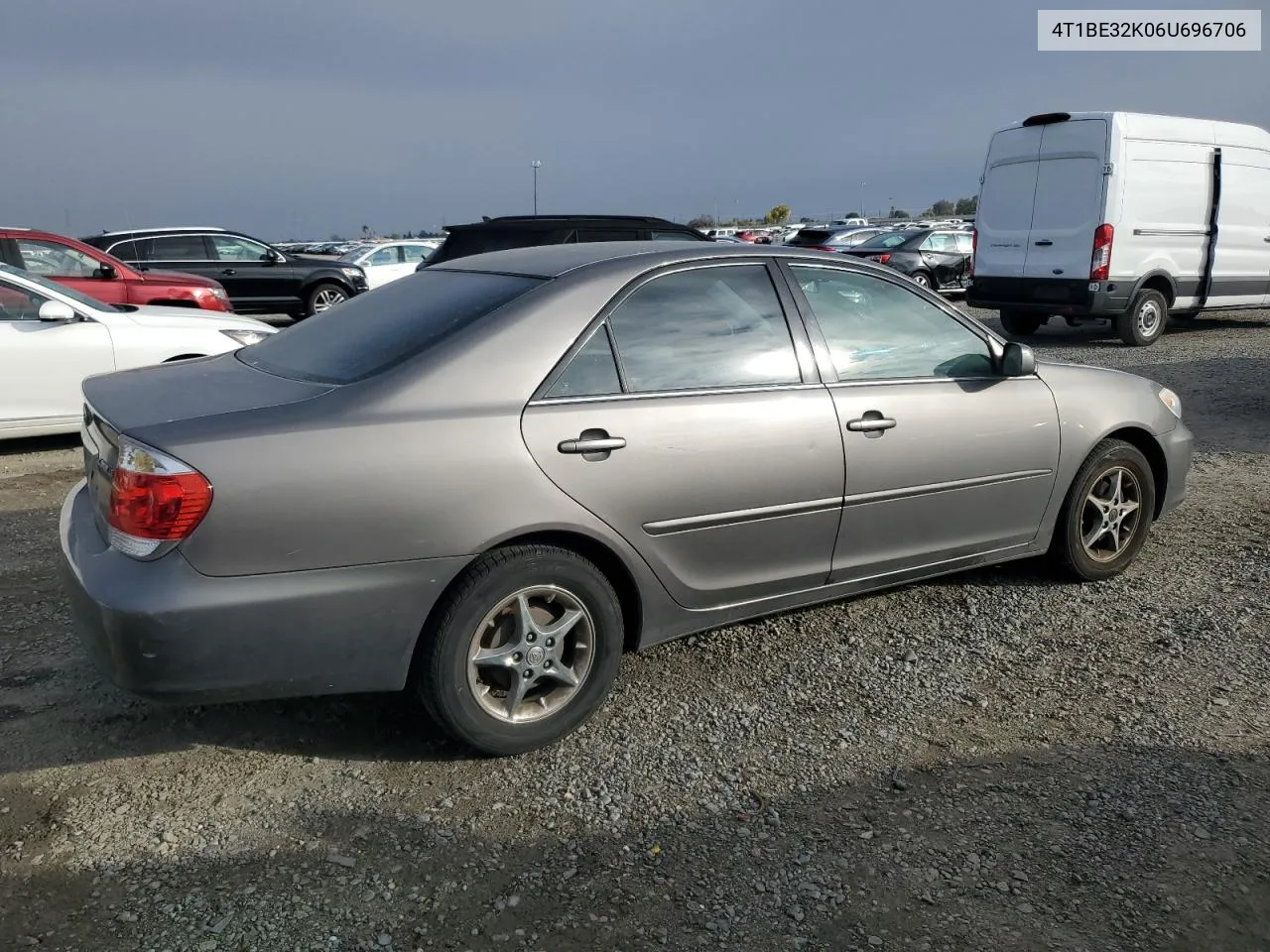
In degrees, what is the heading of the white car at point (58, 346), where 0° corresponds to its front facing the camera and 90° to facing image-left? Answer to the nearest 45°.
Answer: approximately 270°

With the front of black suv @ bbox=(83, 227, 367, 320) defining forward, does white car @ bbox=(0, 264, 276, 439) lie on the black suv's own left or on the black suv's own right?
on the black suv's own right

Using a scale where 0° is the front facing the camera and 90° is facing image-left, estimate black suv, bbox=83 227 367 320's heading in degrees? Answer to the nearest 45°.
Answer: approximately 270°

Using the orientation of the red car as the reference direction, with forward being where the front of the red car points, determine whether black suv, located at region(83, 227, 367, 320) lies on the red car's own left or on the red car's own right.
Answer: on the red car's own left

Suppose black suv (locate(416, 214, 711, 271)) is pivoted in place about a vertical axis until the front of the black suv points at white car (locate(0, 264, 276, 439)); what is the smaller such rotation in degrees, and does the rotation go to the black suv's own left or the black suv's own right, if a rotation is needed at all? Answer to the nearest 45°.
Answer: approximately 135° to the black suv's own right

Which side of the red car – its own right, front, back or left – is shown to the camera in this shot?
right

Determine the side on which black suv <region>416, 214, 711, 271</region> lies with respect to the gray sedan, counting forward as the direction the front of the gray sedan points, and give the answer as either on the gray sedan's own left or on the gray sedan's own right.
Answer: on the gray sedan's own left

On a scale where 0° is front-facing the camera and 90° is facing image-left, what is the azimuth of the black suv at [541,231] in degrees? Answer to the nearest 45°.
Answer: approximately 270°

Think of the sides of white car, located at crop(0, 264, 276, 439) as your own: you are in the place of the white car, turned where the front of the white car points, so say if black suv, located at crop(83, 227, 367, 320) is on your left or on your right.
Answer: on your left

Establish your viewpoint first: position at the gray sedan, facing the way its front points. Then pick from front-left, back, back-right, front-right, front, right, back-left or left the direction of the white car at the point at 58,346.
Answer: left
